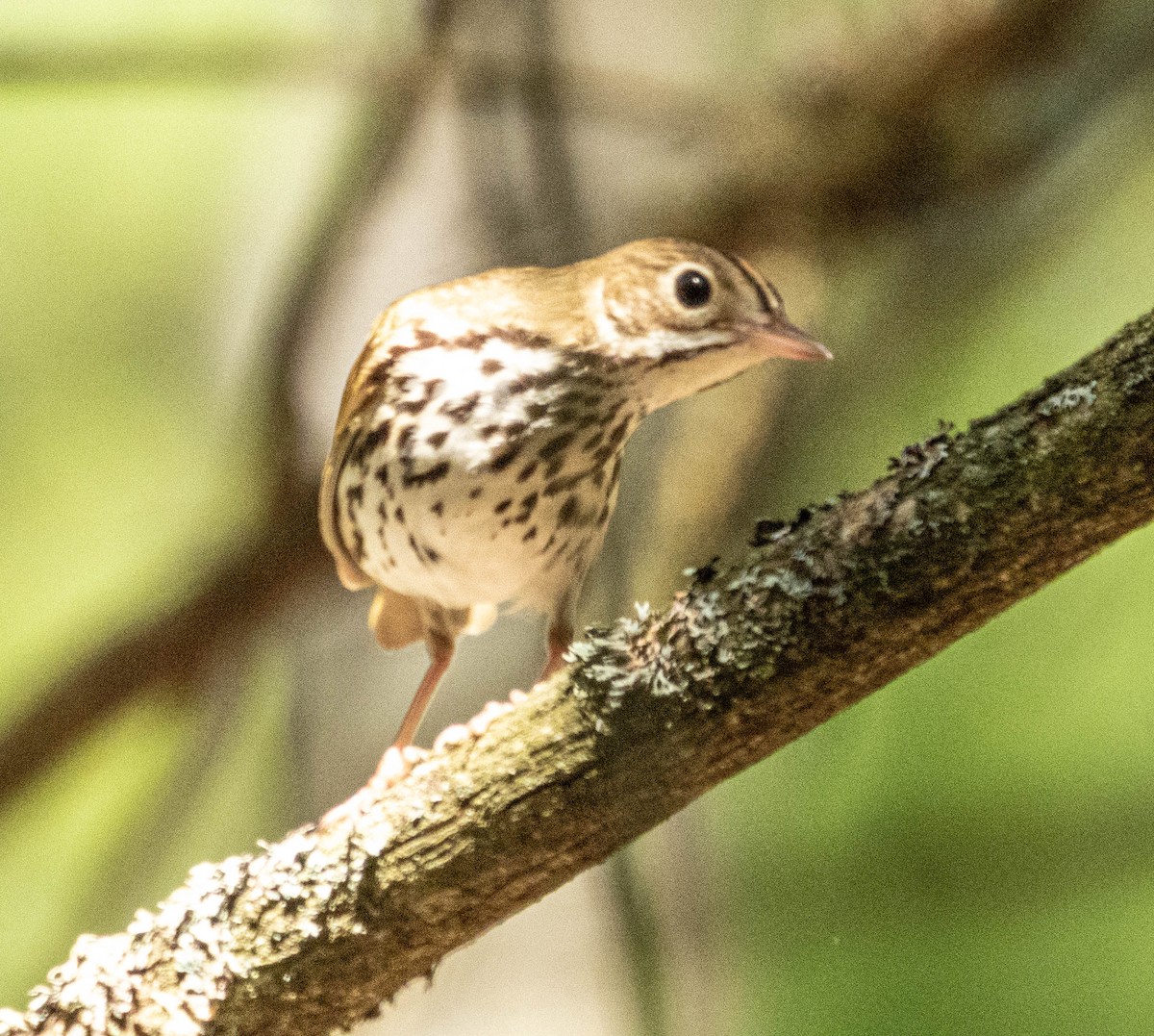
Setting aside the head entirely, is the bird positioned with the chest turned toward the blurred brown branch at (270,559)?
no

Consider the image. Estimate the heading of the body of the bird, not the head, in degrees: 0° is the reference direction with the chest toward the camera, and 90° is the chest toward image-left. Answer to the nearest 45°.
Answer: approximately 315°
